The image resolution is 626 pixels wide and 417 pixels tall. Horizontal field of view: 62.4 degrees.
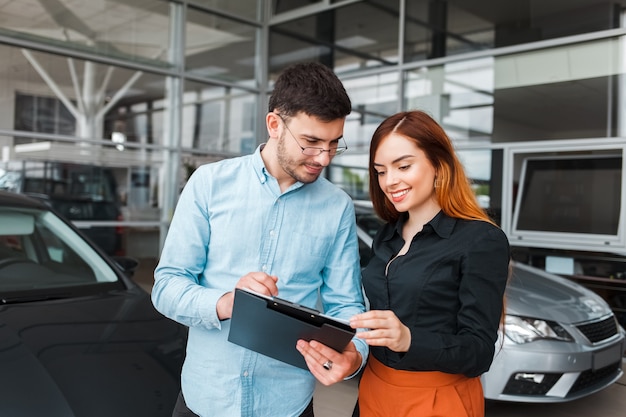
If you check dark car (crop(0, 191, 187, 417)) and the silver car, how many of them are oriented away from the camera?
0

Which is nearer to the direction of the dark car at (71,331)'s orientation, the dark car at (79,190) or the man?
the man

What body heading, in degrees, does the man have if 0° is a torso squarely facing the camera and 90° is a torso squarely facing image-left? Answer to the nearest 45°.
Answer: approximately 0°

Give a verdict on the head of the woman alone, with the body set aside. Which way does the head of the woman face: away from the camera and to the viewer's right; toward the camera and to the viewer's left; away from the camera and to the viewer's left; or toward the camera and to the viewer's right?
toward the camera and to the viewer's left

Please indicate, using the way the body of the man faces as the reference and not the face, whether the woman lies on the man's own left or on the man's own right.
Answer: on the man's own left

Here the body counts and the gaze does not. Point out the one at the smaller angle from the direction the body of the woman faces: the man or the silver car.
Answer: the man

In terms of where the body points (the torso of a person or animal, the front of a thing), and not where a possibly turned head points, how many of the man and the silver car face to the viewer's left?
0

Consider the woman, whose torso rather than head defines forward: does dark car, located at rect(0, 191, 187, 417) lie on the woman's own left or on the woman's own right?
on the woman's own right

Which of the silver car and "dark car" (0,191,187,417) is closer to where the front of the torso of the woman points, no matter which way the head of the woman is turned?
the dark car

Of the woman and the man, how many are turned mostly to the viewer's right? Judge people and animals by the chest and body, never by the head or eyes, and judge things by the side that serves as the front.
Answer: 0

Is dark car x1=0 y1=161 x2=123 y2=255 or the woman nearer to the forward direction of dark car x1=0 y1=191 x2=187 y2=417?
the woman
